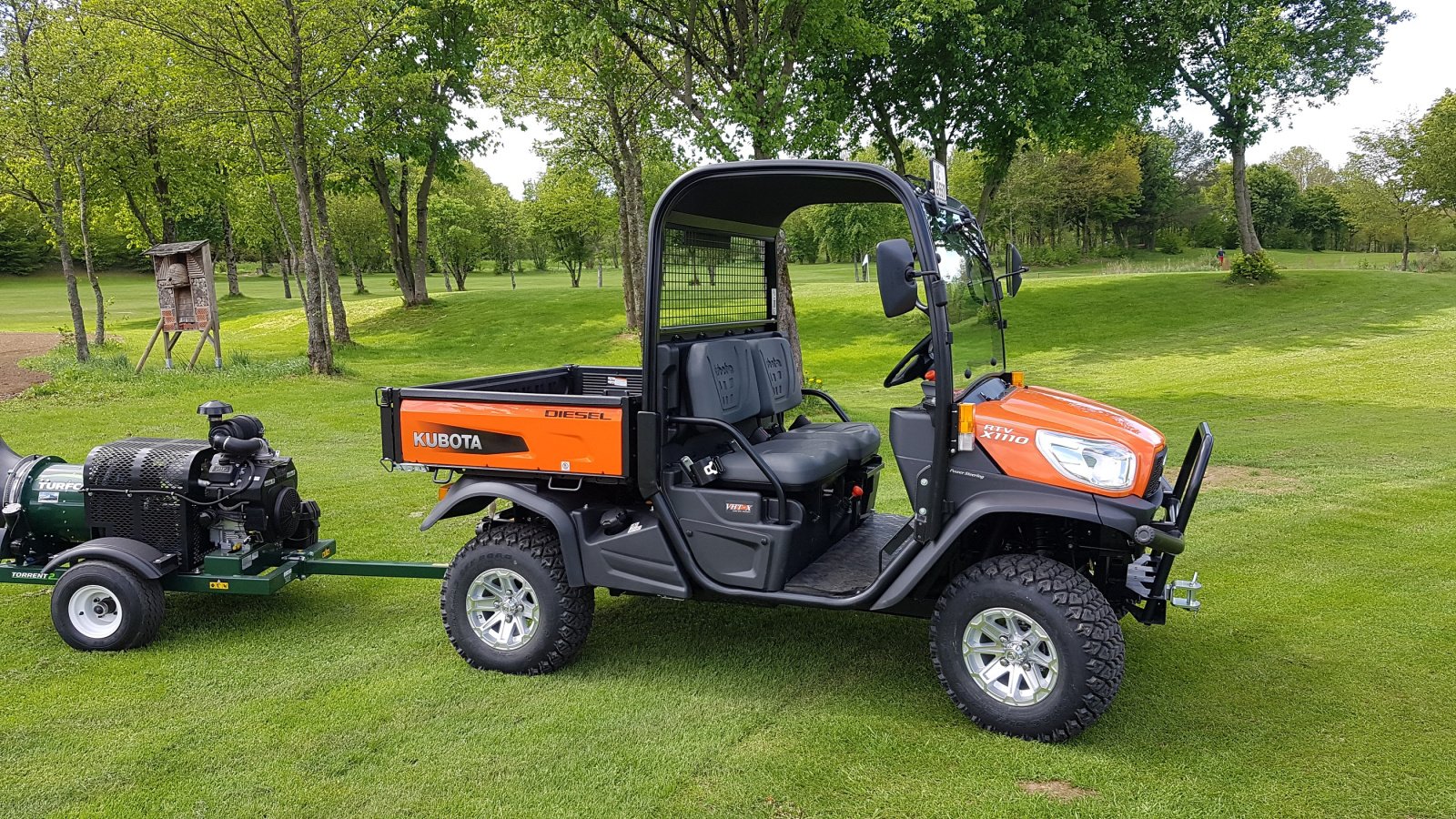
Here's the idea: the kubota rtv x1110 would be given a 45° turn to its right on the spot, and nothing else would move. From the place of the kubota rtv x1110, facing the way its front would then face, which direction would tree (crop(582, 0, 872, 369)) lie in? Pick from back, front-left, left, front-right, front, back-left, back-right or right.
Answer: back

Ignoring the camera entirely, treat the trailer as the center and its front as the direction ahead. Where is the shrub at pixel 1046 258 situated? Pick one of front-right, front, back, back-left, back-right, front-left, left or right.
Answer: front-left

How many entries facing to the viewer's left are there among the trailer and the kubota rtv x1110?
0

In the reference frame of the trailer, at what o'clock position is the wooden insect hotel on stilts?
The wooden insect hotel on stilts is roughly at 9 o'clock from the trailer.

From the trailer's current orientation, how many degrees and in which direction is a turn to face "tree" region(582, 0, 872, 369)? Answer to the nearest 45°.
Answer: approximately 45° to its left

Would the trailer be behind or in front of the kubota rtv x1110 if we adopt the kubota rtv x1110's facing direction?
behind

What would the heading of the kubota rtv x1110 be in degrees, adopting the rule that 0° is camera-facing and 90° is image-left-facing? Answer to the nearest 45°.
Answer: approximately 315°

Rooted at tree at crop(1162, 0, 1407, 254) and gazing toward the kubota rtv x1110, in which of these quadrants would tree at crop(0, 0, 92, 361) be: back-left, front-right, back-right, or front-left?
front-right

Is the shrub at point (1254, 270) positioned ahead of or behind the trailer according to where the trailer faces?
ahead

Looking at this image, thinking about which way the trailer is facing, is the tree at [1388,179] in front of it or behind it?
in front

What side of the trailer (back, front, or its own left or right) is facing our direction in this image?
right

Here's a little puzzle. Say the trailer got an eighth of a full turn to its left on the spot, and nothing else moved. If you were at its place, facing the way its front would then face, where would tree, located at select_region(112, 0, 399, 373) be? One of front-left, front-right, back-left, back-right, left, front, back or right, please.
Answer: front-left

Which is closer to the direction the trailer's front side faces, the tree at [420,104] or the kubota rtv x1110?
the kubota rtv x1110
